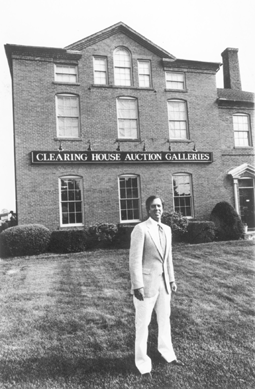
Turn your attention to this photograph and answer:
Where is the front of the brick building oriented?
toward the camera

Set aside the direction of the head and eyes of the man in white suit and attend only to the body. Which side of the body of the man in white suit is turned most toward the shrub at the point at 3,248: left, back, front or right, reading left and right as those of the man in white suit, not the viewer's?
back

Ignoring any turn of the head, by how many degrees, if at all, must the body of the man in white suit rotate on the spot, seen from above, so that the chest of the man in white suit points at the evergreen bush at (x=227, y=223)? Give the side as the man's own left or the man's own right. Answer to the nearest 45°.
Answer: approximately 135° to the man's own left

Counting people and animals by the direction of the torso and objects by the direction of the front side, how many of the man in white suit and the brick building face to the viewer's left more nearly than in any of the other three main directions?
0

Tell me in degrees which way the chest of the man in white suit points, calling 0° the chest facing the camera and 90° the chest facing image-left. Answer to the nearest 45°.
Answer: approximately 315°

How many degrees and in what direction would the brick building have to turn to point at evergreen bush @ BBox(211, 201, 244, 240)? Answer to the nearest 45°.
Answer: approximately 90° to its left
